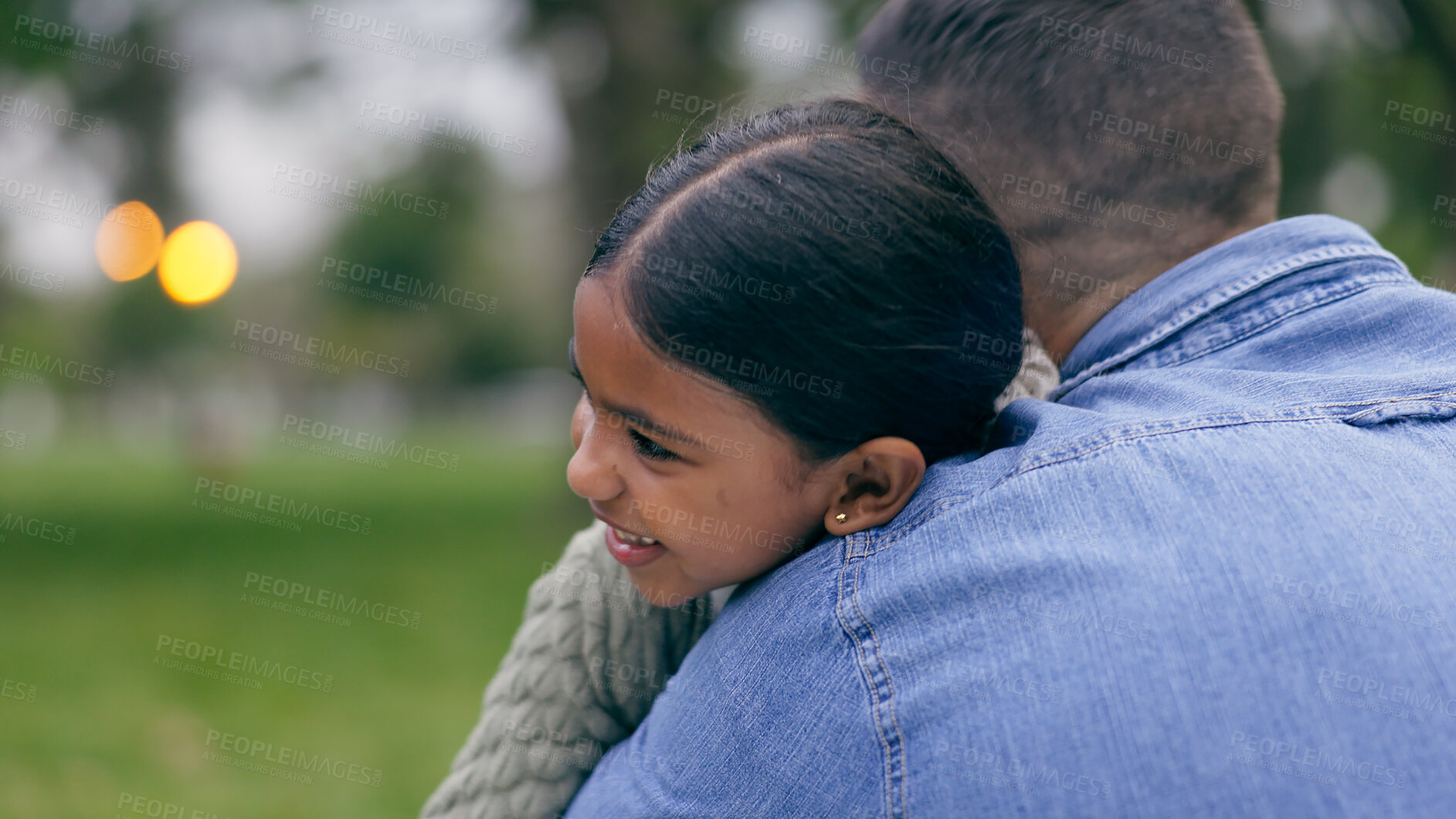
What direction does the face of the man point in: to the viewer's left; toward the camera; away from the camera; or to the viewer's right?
away from the camera

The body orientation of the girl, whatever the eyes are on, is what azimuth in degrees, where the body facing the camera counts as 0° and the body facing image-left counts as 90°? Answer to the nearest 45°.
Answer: approximately 45°
